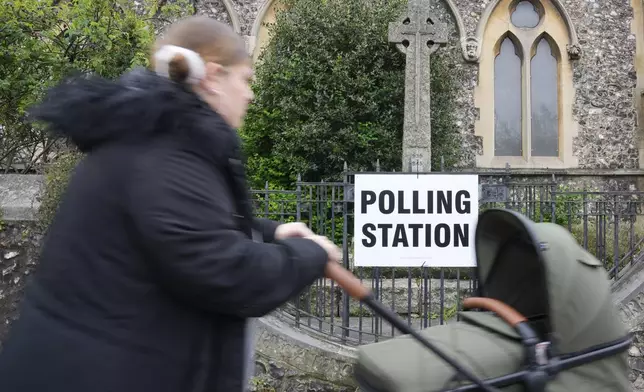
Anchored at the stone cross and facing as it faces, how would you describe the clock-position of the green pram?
The green pram is roughly at 12 o'clock from the stone cross.

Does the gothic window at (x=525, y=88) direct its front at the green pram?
yes

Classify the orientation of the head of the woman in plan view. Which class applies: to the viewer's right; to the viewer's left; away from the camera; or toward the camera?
to the viewer's right

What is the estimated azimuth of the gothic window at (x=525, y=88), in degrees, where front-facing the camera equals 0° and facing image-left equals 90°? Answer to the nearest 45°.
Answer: approximately 0°

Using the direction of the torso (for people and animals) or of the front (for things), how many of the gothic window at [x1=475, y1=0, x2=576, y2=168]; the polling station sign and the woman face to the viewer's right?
1

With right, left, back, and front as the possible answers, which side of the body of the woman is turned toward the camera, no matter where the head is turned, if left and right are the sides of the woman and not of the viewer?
right

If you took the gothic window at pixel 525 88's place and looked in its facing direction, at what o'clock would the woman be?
The woman is roughly at 12 o'clock from the gothic window.

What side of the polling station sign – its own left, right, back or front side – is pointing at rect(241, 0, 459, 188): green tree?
back

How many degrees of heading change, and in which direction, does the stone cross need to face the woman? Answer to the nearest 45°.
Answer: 0° — it already faces them

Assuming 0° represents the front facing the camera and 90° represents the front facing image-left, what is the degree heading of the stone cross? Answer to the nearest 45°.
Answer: approximately 0°
